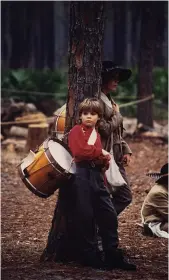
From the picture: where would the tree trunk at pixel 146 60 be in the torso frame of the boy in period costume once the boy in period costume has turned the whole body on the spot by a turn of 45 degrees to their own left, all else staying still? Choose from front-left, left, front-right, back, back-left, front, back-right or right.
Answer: left

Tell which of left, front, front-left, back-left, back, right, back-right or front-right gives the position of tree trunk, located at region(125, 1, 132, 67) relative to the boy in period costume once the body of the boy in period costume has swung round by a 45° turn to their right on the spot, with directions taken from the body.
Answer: back
